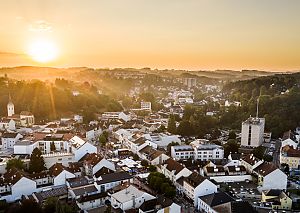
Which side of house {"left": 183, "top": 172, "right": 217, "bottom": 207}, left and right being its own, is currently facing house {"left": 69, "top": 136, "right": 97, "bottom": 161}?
right

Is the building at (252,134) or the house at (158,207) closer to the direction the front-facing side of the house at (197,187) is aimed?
the house

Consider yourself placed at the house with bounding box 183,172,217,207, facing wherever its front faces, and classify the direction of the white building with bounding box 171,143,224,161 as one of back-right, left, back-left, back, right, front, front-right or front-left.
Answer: back-right

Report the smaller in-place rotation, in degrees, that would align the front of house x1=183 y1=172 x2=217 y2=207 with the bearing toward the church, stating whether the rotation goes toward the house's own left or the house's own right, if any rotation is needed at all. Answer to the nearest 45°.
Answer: approximately 90° to the house's own right

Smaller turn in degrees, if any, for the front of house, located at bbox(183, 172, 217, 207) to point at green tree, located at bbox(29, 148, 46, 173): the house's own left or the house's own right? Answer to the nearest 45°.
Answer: approximately 45° to the house's own right

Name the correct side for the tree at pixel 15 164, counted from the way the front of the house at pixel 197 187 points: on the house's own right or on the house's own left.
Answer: on the house's own right

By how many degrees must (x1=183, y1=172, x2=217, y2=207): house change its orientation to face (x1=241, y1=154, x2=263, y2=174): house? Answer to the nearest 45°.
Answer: approximately 180°

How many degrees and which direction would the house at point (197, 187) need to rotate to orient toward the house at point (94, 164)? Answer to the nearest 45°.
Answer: approximately 45° to its right

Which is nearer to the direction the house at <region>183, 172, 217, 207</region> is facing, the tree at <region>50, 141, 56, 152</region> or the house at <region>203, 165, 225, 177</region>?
the tree

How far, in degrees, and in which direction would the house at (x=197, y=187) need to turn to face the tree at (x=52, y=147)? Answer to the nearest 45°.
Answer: approximately 90° to its right

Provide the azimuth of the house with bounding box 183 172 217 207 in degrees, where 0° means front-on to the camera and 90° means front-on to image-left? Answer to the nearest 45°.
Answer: approximately 45°

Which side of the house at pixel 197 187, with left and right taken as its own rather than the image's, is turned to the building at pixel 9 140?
right

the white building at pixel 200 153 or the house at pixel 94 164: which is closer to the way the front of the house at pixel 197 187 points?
the house
